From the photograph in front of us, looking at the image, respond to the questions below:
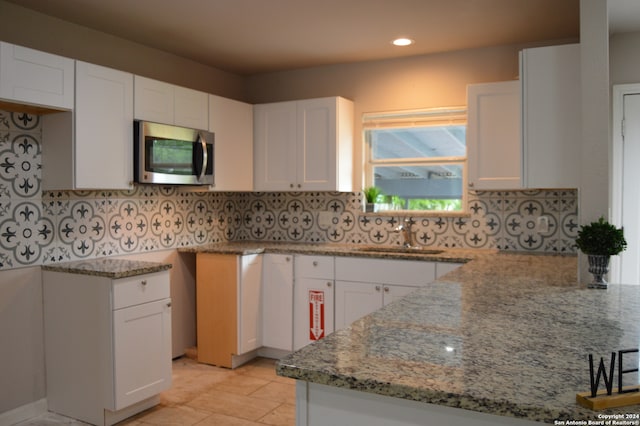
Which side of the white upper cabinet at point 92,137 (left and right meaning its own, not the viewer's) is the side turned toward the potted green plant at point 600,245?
front

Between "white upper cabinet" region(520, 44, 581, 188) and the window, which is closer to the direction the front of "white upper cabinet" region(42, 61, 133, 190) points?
the white upper cabinet

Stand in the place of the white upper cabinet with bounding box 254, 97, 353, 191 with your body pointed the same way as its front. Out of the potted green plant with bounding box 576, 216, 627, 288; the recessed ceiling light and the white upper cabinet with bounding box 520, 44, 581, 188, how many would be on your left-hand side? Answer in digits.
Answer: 3

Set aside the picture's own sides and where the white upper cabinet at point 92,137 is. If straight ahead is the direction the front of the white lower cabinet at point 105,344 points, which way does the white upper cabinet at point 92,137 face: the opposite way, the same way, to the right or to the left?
the same way

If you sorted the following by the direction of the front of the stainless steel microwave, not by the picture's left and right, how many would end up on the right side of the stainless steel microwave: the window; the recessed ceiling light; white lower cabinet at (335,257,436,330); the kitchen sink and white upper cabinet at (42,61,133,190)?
1

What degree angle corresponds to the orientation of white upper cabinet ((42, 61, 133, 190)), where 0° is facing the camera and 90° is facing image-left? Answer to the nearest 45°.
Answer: approximately 315°

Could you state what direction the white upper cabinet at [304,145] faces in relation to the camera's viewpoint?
facing the viewer and to the left of the viewer

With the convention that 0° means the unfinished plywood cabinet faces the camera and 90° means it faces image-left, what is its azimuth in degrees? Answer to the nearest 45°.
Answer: approximately 315°

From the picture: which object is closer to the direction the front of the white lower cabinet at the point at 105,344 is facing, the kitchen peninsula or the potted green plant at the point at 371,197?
the kitchen peninsula

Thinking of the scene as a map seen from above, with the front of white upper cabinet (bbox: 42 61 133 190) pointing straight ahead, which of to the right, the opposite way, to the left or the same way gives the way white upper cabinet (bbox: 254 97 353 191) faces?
to the right
